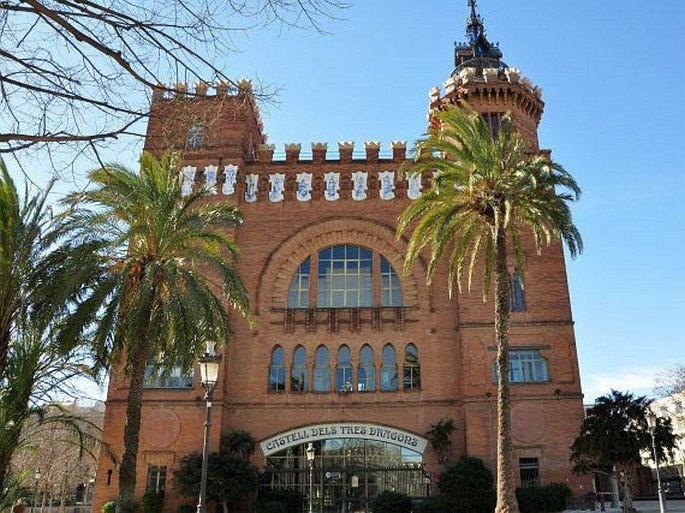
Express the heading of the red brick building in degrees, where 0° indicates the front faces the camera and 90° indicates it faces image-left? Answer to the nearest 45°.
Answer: approximately 0°

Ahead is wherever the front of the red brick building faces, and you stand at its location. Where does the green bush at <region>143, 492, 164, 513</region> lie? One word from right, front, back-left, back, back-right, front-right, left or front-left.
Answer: right

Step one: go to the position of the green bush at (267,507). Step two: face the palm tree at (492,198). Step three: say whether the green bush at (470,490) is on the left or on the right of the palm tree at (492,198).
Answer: left

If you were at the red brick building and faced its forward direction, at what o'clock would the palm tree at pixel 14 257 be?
The palm tree is roughly at 1 o'clock from the red brick building.

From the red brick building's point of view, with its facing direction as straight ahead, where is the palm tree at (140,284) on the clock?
The palm tree is roughly at 1 o'clock from the red brick building.
